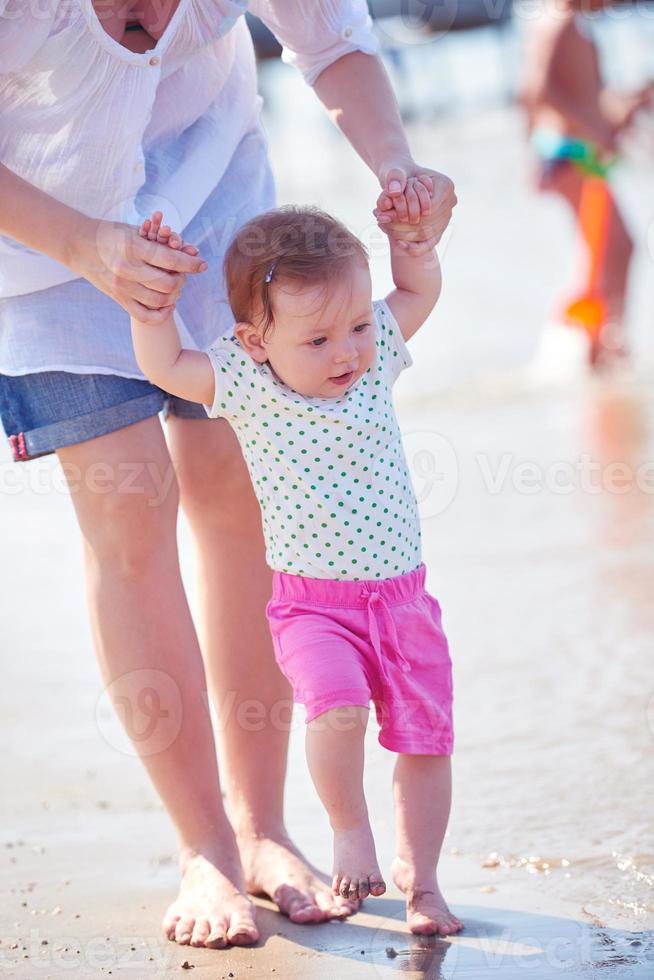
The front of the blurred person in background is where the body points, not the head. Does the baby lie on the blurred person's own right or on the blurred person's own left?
on the blurred person's own right

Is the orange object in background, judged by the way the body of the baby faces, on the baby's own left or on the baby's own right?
on the baby's own left

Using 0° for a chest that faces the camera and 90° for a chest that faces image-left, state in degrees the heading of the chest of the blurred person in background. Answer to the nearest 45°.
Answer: approximately 270°

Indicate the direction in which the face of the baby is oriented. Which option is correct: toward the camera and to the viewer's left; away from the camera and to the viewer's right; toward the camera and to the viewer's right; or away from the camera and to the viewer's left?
toward the camera and to the viewer's right

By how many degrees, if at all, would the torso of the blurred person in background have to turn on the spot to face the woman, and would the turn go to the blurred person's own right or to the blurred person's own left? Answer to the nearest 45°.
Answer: approximately 90° to the blurred person's own right

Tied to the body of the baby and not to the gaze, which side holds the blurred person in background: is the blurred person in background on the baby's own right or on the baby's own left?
on the baby's own left
